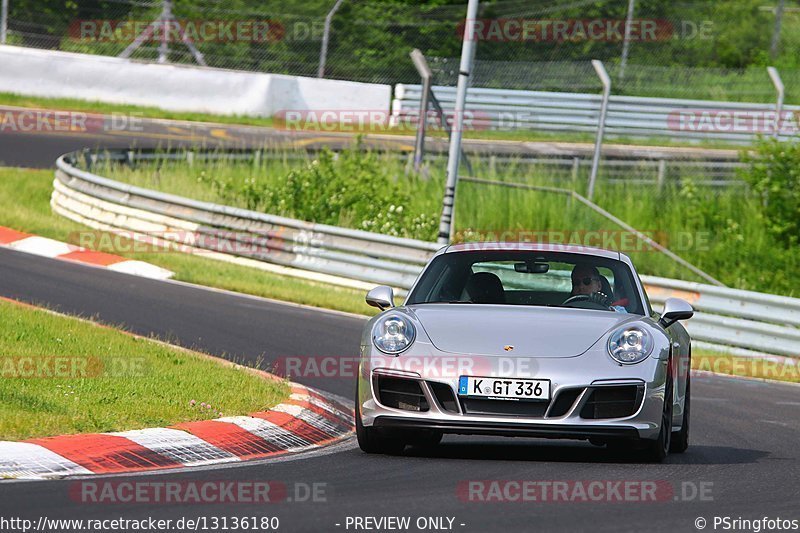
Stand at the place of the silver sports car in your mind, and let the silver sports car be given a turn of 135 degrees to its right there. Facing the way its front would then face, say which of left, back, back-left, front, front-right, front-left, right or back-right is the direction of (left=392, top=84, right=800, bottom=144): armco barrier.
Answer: front-right

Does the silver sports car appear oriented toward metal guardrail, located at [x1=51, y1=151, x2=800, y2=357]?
no

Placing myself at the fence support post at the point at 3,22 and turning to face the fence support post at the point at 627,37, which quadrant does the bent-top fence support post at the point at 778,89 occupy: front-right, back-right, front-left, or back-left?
front-right

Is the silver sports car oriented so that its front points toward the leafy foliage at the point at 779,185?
no

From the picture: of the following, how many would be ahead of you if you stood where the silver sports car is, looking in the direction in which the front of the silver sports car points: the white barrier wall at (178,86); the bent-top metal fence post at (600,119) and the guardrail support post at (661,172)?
0

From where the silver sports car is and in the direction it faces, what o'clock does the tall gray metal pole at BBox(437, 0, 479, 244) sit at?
The tall gray metal pole is roughly at 6 o'clock from the silver sports car.

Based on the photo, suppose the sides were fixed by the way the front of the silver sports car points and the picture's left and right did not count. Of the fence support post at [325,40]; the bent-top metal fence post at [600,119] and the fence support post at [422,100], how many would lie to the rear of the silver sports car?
3

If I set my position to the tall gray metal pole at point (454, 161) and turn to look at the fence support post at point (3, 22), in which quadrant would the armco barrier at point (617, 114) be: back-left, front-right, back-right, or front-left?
front-right

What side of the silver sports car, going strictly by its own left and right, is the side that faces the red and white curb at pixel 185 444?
right

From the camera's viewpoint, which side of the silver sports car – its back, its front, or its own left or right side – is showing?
front

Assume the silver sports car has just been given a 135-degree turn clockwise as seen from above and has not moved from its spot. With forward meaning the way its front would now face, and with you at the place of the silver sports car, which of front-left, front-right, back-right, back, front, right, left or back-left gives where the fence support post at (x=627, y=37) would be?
front-right

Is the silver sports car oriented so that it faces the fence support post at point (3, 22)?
no

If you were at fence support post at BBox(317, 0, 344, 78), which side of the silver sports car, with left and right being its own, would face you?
back

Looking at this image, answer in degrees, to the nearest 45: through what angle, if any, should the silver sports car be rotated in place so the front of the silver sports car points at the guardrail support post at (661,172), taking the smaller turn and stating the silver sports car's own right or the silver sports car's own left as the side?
approximately 180°

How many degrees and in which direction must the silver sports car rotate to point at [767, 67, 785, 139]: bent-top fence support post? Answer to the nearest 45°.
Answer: approximately 180°

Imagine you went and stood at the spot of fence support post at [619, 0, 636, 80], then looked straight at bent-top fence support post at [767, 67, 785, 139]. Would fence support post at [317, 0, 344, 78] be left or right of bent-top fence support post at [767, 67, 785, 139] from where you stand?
right

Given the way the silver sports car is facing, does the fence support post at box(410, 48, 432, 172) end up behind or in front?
behind

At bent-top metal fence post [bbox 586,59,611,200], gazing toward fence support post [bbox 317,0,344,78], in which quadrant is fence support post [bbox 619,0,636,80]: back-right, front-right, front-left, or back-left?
front-right

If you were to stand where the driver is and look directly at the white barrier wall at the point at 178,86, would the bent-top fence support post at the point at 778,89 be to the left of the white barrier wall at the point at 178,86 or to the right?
right
